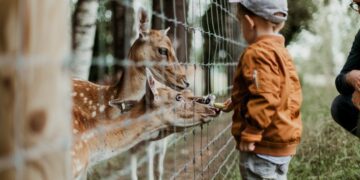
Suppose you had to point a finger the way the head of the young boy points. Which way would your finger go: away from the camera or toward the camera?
away from the camera

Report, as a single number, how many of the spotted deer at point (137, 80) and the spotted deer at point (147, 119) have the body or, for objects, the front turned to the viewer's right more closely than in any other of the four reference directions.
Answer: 2

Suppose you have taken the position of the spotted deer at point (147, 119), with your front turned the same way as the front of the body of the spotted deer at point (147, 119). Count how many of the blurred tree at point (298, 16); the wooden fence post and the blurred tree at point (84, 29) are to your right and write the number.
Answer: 1

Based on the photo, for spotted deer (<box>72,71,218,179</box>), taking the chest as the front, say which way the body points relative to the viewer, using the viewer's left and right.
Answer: facing to the right of the viewer

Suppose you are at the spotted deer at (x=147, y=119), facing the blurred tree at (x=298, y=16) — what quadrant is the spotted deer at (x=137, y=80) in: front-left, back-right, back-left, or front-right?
front-left

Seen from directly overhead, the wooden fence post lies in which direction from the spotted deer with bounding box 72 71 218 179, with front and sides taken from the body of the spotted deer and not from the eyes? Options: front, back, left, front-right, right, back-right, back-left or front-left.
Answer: right

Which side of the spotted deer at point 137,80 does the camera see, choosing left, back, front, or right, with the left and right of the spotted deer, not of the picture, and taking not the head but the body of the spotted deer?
right

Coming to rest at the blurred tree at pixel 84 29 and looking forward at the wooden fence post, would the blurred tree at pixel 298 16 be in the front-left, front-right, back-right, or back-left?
back-left
